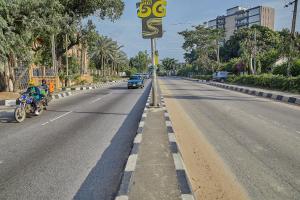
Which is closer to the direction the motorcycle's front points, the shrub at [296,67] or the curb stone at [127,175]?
the curb stone

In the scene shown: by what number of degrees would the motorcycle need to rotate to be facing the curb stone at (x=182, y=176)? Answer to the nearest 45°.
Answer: approximately 45° to its left

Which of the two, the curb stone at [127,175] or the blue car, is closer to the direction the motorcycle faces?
the curb stone

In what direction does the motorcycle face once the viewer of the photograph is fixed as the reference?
facing the viewer and to the left of the viewer

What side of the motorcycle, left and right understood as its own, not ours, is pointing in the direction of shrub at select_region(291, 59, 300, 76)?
back

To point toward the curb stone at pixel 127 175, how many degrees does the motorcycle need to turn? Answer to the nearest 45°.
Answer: approximately 45° to its left

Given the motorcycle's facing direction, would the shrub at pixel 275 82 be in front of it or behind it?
behind

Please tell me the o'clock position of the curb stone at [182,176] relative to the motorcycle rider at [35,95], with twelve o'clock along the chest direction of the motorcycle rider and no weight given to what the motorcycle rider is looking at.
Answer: The curb stone is roughly at 10 o'clock from the motorcycle rider.

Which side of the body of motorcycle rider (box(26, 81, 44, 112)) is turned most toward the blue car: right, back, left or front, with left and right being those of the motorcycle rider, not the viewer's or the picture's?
back

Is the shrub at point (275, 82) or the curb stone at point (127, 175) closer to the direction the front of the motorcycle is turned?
the curb stone

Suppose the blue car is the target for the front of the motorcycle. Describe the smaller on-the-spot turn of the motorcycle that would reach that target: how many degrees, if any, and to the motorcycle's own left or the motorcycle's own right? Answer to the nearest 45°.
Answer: approximately 180°

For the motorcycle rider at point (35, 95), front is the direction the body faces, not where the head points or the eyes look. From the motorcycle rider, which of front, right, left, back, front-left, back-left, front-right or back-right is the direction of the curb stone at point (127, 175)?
front-left

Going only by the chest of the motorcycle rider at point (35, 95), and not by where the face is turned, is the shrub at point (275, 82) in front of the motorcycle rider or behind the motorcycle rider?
behind
